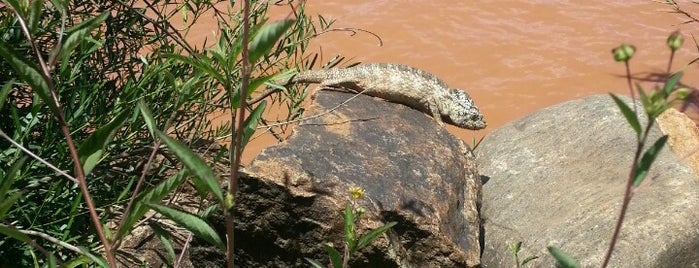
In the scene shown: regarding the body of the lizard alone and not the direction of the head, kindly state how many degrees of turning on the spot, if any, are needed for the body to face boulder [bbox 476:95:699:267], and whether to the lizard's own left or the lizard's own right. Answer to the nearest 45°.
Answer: approximately 45° to the lizard's own right

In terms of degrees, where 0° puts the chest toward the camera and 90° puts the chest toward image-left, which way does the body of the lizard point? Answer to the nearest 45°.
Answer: approximately 270°
